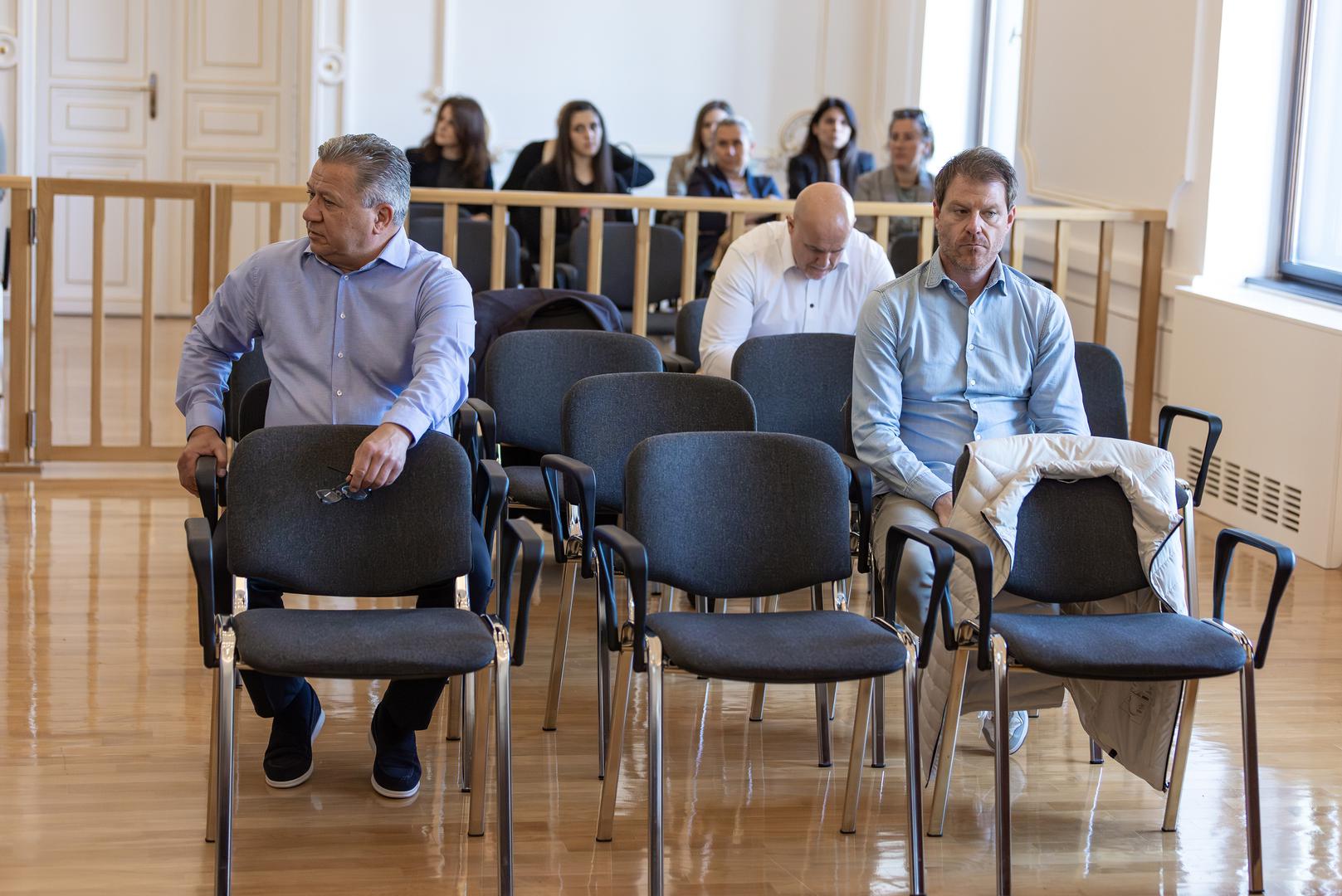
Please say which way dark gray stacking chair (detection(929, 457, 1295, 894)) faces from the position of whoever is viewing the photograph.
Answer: facing the viewer

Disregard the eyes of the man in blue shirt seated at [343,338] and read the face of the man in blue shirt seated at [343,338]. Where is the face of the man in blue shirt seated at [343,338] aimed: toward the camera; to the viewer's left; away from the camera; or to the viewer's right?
to the viewer's left

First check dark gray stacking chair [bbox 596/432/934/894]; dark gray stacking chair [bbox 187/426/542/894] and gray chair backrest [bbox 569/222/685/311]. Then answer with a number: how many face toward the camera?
3

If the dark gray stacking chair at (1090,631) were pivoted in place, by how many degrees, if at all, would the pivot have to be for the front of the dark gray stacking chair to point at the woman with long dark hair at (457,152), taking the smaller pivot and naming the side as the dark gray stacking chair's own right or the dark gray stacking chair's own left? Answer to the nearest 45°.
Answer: approximately 135° to the dark gray stacking chair's own right

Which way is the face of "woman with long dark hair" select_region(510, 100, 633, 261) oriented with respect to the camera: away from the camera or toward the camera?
toward the camera

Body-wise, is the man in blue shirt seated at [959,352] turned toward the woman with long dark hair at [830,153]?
no

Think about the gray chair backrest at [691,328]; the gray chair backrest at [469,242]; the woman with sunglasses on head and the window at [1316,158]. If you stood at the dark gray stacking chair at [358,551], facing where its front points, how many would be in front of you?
0

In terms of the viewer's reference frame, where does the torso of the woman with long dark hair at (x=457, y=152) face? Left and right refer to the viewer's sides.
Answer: facing the viewer and to the left of the viewer

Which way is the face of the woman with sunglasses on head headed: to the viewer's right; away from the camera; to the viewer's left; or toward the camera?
toward the camera

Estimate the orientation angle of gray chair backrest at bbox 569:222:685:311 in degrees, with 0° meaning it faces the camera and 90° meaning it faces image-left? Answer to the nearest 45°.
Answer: approximately 0°

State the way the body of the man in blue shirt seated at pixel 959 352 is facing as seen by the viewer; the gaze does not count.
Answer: toward the camera

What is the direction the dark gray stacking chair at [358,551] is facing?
toward the camera

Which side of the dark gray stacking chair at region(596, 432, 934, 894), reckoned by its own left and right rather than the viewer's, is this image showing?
front

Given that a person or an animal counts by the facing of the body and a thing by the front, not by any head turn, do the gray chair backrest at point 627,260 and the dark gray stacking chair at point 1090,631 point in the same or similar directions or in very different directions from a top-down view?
same or similar directions

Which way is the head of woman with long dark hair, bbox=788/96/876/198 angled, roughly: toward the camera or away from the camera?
toward the camera

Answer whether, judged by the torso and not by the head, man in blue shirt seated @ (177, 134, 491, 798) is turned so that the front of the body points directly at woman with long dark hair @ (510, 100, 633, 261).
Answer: no
